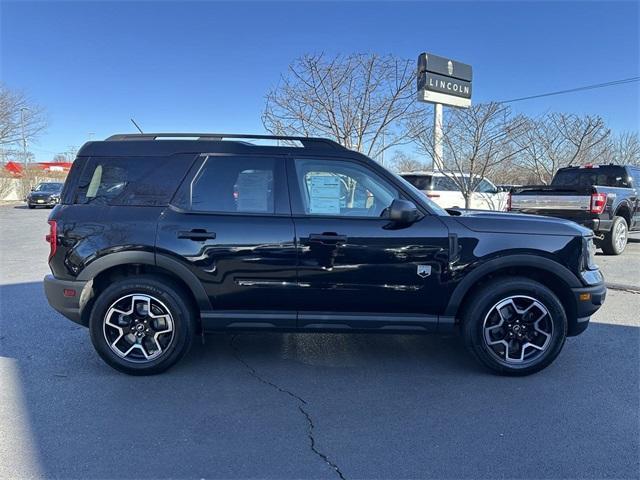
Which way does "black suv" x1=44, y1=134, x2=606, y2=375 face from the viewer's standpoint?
to the viewer's right

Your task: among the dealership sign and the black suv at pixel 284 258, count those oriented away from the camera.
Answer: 0

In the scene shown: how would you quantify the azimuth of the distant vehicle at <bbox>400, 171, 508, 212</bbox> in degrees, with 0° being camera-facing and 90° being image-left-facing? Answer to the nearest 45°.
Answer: approximately 225°

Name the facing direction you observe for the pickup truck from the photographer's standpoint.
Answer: facing away from the viewer and to the right of the viewer

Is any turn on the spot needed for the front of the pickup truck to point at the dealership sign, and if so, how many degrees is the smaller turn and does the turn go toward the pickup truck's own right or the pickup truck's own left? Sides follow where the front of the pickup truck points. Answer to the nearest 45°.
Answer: approximately 90° to the pickup truck's own left

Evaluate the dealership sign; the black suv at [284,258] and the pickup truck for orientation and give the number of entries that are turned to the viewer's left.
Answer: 0

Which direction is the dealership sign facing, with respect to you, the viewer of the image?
facing the viewer and to the right of the viewer

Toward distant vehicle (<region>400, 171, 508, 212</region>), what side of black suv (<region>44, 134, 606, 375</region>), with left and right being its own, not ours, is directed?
left

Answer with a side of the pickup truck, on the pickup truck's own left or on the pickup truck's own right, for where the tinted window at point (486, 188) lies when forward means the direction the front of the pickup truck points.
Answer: on the pickup truck's own left
